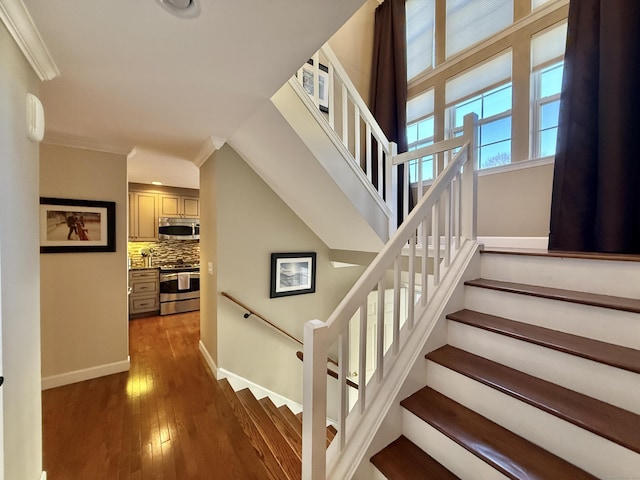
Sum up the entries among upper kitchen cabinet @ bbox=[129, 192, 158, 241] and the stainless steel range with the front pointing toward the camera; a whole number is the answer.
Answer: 2

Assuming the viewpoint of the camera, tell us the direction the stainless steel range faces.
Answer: facing the viewer

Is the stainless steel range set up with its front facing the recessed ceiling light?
yes

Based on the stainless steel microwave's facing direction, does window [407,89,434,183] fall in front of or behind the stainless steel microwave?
in front

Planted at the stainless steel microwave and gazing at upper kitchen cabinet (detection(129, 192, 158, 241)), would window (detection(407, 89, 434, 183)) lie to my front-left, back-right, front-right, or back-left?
back-left

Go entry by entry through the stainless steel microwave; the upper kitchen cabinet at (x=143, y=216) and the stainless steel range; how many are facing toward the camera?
3

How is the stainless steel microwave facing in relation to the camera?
toward the camera

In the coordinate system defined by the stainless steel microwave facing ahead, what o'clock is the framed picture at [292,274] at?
The framed picture is roughly at 11 o'clock from the stainless steel microwave.

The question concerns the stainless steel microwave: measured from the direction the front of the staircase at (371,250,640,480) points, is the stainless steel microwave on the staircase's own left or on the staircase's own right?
on the staircase's own right

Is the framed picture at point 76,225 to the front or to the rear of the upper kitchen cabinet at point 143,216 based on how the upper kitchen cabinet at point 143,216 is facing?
to the front
